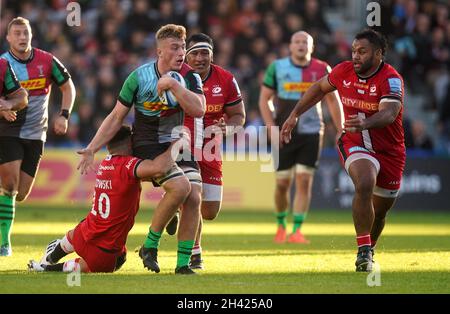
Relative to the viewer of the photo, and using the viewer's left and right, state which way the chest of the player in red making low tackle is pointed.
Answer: facing away from the viewer and to the right of the viewer
